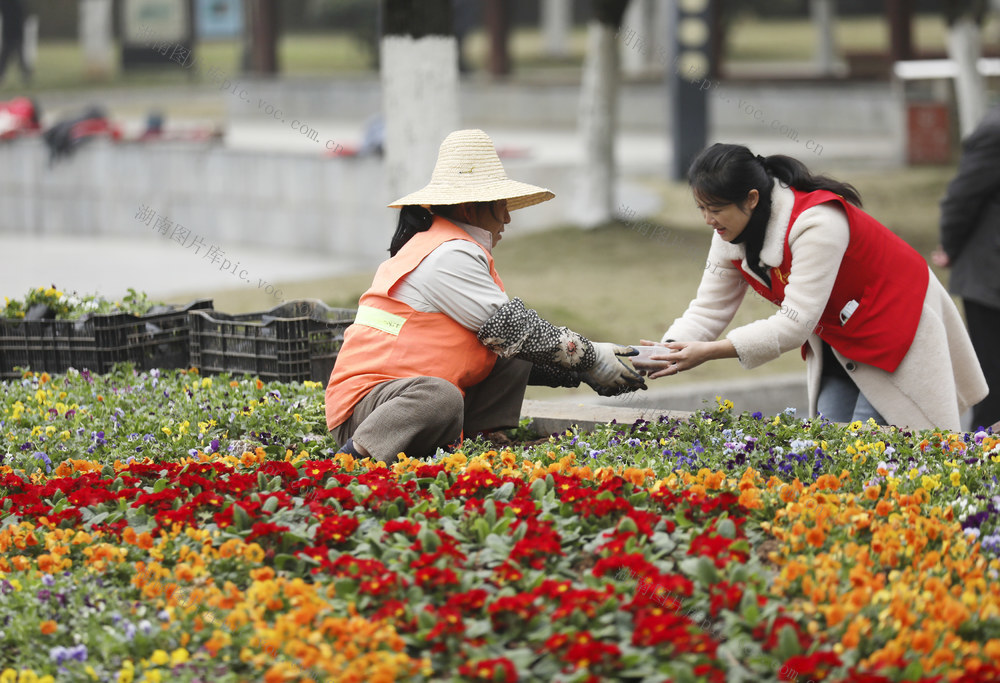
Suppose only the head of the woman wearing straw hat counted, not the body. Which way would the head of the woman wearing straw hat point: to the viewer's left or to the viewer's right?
to the viewer's right

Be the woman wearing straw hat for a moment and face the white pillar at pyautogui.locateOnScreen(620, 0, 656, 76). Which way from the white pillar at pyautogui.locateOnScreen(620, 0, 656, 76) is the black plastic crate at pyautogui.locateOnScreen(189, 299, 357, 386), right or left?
left

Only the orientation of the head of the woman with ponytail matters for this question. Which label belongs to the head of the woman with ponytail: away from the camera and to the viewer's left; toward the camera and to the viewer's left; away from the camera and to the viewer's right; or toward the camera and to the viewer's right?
toward the camera and to the viewer's left

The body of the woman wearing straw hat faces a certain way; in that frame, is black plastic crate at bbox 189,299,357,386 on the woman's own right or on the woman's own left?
on the woman's own left

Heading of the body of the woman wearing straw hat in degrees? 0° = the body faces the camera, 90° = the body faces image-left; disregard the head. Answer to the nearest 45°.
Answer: approximately 270°

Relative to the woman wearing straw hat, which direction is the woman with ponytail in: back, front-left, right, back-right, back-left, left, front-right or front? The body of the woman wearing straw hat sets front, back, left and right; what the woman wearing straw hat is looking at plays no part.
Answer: front

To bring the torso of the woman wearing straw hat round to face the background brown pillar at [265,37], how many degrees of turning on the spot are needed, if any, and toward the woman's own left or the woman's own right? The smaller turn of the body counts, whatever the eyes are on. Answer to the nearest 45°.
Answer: approximately 90° to the woman's own left
